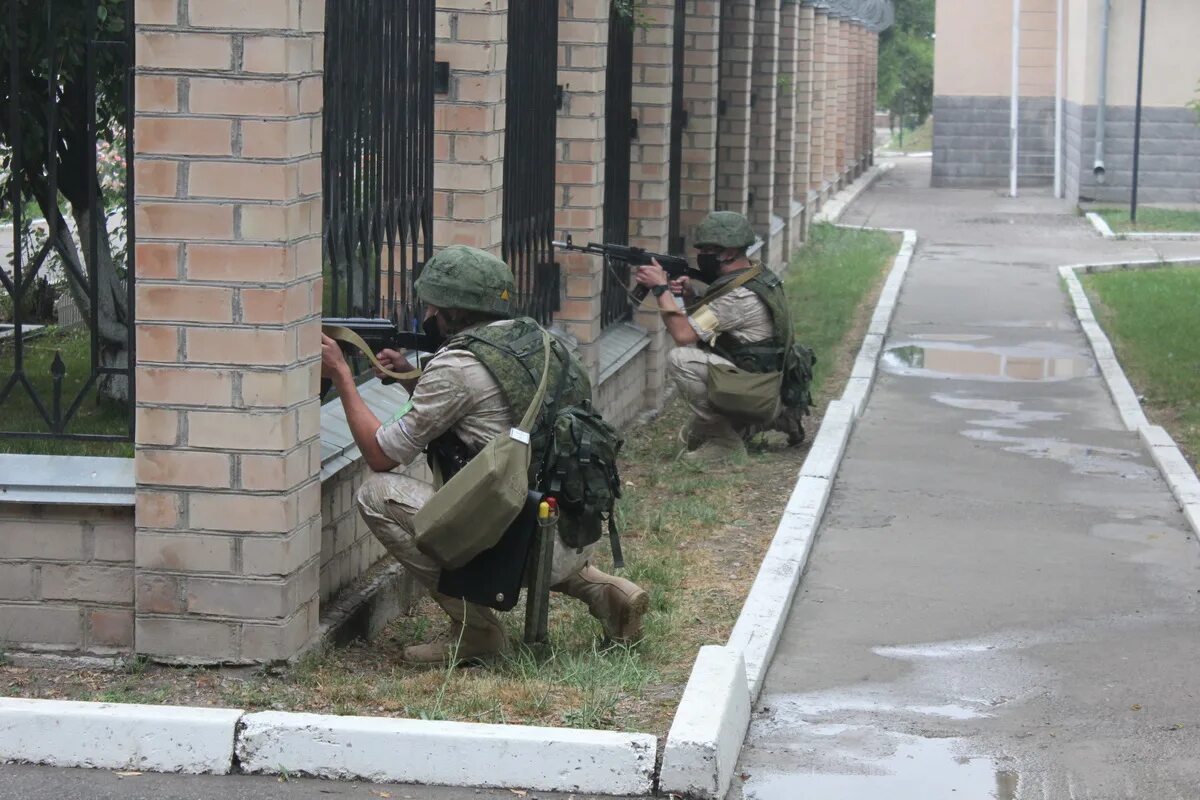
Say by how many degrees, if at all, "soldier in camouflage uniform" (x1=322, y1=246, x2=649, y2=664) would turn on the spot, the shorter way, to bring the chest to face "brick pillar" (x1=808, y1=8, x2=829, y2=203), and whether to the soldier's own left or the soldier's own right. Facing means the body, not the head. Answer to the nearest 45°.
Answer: approximately 90° to the soldier's own right

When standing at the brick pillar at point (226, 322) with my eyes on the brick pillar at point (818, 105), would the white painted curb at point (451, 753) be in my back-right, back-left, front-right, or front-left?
back-right

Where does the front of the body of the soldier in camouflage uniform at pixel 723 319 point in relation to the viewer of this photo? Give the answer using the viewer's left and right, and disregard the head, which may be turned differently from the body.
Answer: facing to the left of the viewer

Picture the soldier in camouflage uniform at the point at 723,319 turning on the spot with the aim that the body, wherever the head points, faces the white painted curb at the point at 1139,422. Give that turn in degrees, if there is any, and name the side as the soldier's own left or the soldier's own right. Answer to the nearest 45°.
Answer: approximately 135° to the soldier's own right

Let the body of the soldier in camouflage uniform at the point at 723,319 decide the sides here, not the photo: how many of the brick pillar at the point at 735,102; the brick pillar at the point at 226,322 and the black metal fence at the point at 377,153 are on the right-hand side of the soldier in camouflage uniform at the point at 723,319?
1

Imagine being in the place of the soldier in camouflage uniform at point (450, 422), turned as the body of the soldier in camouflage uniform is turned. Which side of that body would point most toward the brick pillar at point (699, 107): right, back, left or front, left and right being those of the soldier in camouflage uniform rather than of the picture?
right

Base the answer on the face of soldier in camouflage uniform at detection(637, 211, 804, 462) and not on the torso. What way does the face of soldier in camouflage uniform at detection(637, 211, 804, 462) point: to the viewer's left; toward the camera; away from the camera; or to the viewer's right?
to the viewer's left

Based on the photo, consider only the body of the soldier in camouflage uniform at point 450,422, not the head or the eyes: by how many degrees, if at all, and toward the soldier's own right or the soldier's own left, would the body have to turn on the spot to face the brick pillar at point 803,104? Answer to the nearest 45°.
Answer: approximately 90° to the soldier's own right

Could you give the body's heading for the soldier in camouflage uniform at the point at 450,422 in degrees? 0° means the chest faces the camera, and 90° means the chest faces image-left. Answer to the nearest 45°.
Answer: approximately 90°

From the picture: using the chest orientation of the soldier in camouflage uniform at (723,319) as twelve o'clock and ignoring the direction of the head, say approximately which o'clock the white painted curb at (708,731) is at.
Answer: The white painted curb is roughly at 9 o'clock from the soldier in camouflage uniform.

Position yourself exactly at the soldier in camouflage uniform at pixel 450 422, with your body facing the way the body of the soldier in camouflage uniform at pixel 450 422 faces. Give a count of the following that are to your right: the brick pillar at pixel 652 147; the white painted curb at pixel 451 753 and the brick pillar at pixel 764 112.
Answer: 2

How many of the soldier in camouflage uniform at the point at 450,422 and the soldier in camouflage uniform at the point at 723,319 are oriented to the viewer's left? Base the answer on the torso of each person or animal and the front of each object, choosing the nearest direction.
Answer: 2

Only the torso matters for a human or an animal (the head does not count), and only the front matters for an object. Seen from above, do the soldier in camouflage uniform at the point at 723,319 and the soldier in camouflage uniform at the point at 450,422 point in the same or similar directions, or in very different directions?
same or similar directions
